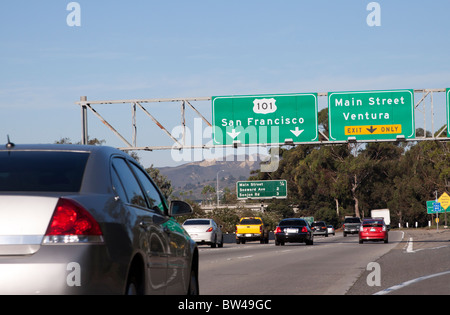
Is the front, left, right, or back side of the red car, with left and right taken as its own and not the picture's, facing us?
back

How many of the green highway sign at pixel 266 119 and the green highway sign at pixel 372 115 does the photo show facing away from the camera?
0

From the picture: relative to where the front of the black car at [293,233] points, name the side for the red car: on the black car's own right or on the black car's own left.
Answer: on the black car's own right

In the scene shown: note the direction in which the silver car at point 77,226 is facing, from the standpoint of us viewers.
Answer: facing away from the viewer and to the right of the viewer

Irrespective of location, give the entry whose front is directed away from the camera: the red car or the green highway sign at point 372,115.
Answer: the red car

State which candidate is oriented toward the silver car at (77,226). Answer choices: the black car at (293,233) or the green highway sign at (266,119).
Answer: the green highway sign

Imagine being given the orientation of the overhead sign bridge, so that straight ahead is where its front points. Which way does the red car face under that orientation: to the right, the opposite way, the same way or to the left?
the opposite way

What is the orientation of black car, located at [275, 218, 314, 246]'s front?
away from the camera

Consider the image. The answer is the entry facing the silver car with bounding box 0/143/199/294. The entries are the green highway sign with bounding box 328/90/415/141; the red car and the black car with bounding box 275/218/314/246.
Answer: the green highway sign

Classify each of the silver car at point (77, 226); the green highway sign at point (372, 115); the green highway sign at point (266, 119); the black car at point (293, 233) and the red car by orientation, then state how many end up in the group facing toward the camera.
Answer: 2

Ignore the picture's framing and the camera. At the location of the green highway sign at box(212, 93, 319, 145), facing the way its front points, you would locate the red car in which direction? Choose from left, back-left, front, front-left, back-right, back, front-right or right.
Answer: back-left

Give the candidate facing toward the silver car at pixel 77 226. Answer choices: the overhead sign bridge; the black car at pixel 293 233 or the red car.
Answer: the overhead sign bridge

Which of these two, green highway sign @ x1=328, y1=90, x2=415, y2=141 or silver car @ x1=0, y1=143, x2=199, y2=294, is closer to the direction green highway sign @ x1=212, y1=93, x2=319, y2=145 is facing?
the silver car
